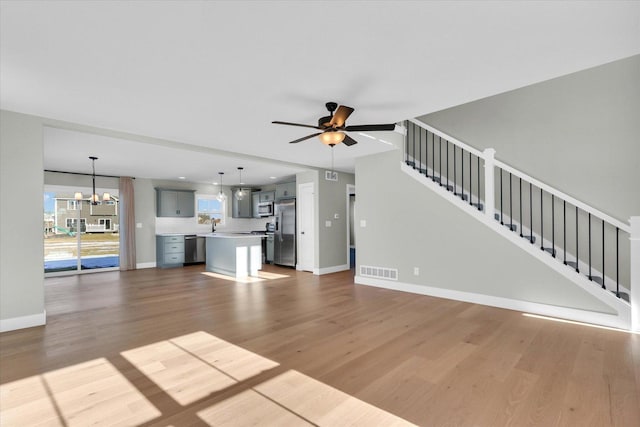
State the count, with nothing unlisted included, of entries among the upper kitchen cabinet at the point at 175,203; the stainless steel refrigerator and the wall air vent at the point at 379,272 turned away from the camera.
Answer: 0

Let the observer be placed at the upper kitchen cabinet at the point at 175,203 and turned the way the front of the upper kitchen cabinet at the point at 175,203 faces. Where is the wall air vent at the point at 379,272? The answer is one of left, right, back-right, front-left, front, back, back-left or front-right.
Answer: front-left

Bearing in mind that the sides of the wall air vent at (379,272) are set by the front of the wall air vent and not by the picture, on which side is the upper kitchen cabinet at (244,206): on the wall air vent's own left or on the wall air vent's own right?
on the wall air vent's own right

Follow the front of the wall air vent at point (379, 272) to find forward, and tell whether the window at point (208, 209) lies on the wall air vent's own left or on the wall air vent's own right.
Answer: on the wall air vent's own right

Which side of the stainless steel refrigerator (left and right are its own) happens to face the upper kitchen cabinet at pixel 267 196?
right

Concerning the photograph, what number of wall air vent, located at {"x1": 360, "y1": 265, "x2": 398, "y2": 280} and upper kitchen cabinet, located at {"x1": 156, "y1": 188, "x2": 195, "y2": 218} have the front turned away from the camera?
0

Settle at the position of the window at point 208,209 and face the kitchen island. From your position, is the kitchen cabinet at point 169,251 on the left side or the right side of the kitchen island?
right

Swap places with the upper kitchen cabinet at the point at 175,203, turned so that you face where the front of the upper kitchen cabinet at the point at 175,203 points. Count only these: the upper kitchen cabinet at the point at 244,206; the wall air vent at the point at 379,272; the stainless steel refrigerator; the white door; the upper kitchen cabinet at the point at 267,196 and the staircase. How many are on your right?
0

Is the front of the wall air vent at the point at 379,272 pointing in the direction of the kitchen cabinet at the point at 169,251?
no

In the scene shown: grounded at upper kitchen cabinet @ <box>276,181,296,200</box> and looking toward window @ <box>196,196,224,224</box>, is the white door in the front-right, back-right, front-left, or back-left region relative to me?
back-left

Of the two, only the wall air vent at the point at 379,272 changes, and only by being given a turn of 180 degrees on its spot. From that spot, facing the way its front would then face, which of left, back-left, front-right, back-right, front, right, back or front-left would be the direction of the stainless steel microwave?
left

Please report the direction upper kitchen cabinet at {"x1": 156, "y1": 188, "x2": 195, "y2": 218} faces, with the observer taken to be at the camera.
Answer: facing the viewer

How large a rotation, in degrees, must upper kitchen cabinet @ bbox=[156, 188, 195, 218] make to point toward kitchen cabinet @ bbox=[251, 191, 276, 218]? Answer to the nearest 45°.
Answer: approximately 90° to its left

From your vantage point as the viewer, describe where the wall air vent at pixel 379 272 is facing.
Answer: facing the viewer and to the left of the viewer

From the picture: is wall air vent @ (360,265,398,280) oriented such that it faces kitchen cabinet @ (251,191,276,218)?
no

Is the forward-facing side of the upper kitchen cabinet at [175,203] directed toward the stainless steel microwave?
no

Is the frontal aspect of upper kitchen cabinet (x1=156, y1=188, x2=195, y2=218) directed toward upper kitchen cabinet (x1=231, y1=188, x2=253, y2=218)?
no
